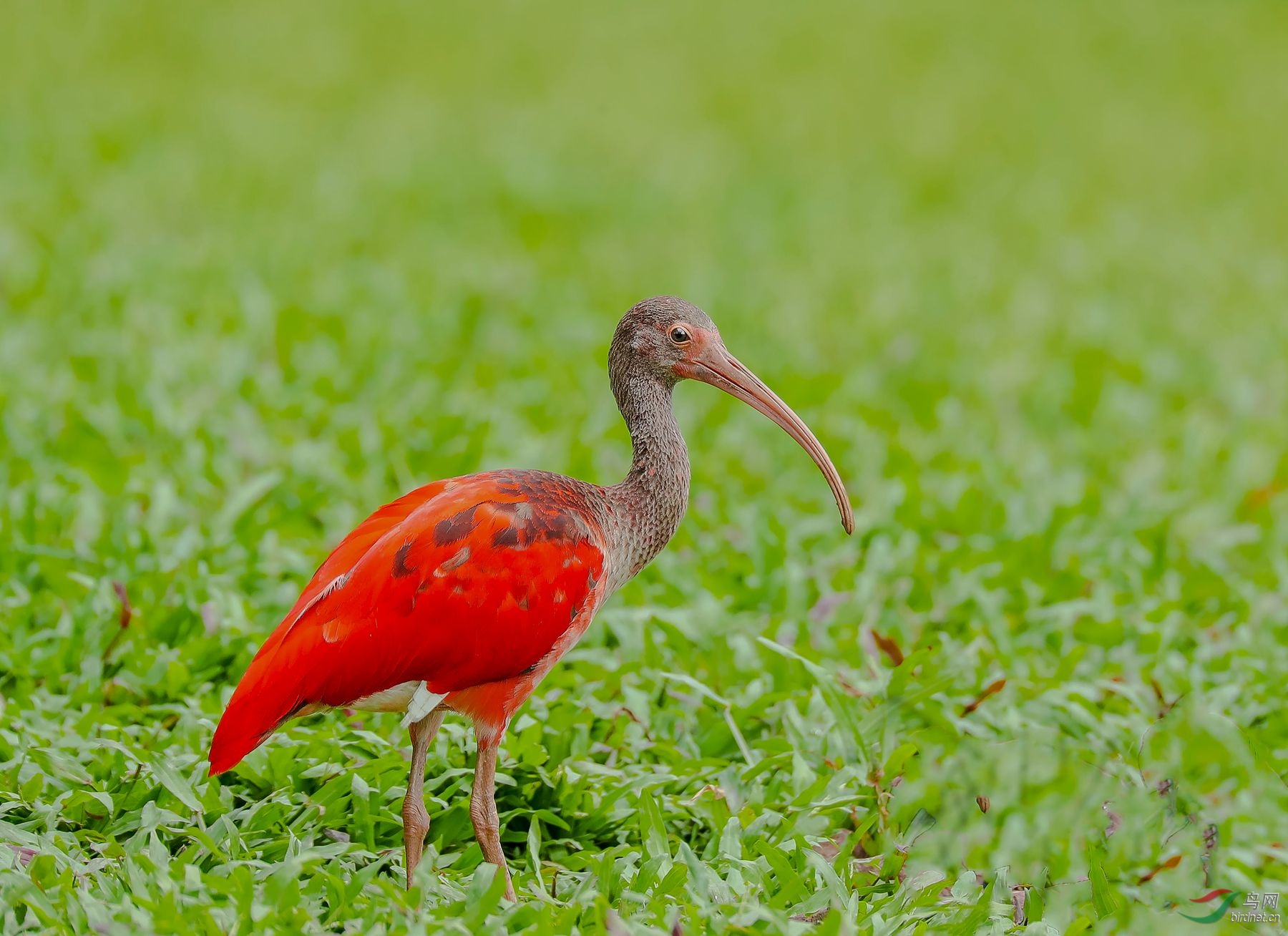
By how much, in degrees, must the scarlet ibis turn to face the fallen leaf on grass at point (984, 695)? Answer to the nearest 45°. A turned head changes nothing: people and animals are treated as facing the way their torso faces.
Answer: approximately 45° to its left

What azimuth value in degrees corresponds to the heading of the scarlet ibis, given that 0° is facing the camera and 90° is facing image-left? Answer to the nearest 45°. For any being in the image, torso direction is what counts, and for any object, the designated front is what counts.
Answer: approximately 270°
